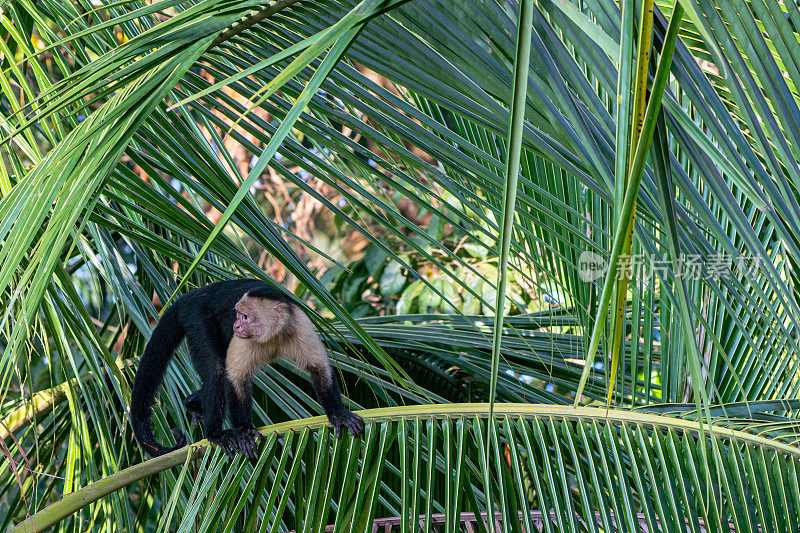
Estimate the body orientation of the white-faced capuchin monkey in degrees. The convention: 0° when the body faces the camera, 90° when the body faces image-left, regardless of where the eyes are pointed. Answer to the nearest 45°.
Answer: approximately 315°
